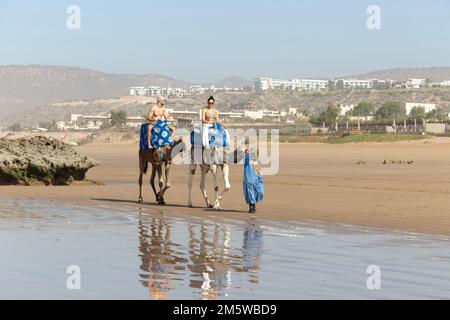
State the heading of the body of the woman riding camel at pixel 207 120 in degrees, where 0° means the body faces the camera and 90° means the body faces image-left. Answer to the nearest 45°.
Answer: approximately 315°

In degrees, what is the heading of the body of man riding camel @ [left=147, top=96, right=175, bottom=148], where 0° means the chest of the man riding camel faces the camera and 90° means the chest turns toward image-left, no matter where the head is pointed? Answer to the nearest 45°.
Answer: approximately 315°

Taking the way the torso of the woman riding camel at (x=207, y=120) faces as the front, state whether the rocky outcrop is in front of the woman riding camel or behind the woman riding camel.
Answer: behind
